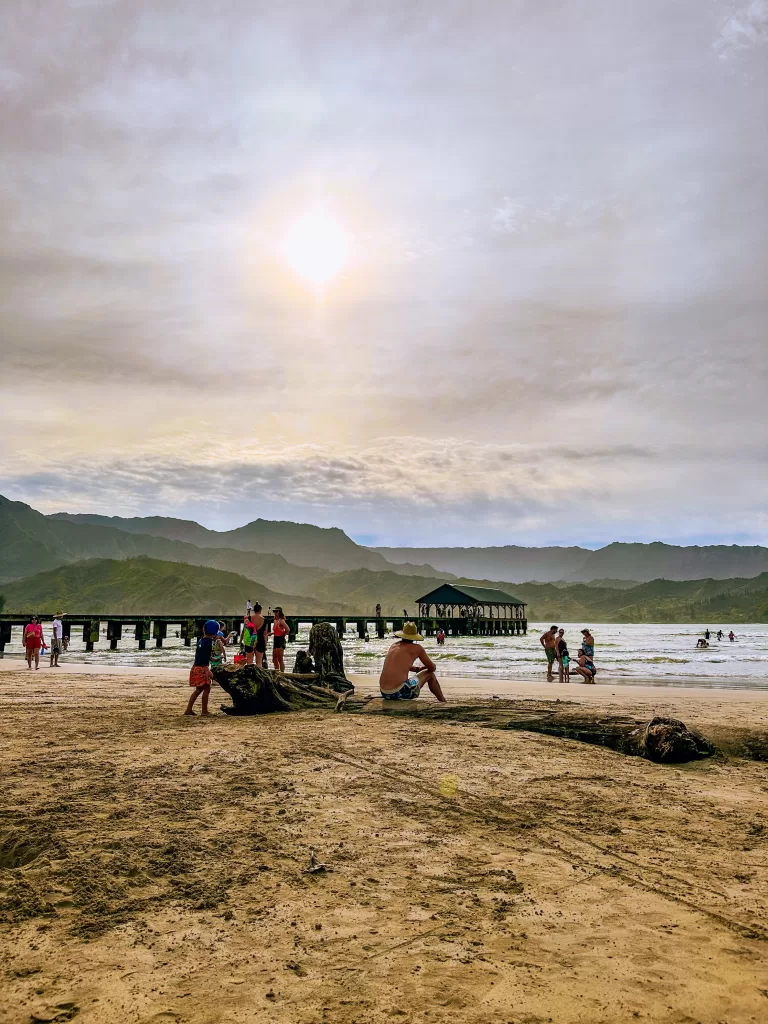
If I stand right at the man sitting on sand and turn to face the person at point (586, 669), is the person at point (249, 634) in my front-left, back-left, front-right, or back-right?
front-left

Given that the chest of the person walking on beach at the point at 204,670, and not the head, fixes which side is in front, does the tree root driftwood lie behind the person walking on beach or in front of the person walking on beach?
in front

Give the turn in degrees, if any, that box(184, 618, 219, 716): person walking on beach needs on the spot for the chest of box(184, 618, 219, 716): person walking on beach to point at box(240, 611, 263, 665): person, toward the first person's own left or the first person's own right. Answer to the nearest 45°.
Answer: approximately 90° to the first person's own left

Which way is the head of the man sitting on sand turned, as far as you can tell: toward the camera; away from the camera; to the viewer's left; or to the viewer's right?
away from the camera

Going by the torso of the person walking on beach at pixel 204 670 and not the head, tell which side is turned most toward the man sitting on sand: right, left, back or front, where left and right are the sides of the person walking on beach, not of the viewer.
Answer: front

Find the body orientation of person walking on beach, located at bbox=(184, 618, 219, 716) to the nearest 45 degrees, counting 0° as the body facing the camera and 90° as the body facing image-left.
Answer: approximately 270°

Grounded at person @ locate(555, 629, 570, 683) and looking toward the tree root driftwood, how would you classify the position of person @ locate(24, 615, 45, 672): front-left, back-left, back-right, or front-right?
front-right

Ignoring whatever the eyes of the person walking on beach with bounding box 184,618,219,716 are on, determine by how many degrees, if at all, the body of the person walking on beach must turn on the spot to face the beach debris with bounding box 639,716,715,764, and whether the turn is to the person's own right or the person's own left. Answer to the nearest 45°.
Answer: approximately 45° to the person's own right
